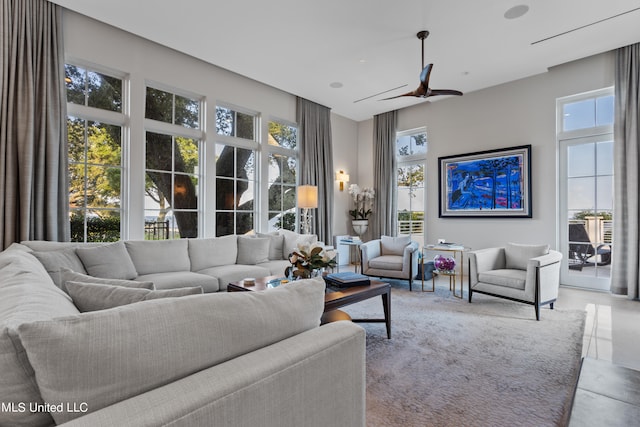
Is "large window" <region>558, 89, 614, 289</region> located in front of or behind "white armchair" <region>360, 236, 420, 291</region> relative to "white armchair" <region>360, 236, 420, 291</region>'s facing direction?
behind

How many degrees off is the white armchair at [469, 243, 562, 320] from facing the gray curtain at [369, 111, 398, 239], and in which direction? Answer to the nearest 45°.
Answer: approximately 90° to its right

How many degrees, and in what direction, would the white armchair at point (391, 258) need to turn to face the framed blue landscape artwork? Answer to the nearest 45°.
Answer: approximately 180°

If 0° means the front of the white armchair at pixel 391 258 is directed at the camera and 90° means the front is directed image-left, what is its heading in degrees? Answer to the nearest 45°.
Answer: approximately 45°

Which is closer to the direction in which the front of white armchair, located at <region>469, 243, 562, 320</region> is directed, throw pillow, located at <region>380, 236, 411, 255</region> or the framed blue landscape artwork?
the throw pillow

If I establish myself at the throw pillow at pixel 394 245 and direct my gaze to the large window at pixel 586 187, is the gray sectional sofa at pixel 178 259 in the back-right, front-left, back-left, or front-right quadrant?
back-right

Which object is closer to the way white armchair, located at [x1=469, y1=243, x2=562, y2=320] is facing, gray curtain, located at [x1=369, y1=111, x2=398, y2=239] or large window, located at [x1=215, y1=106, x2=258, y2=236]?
the large window

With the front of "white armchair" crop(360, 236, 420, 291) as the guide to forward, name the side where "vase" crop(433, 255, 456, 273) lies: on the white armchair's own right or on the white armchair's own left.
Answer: on the white armchair's own left

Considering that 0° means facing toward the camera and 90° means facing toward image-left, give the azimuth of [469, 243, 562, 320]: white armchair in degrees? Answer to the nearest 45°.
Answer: approximately 45°

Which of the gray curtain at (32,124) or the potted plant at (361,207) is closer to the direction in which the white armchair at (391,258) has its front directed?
the gray curtain
